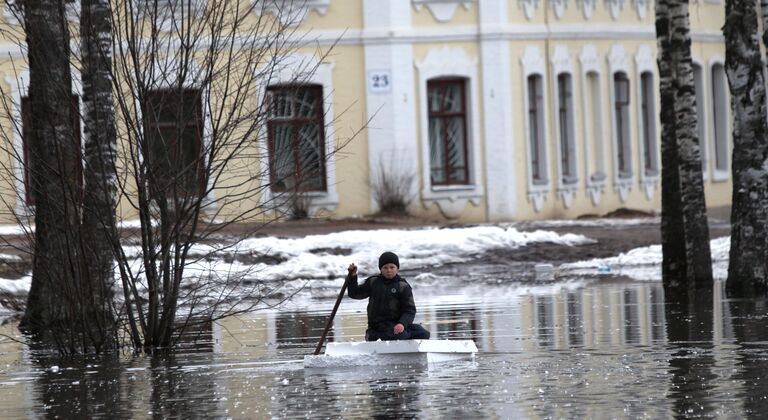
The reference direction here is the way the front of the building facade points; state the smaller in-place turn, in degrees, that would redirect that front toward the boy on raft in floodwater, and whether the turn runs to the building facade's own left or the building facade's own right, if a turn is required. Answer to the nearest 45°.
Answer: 0° — it already faces them

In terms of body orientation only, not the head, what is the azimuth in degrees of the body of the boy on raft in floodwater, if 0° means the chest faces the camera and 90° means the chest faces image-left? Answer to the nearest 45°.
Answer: approximately 0°

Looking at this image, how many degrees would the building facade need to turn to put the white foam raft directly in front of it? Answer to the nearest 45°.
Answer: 0° — it already faces it

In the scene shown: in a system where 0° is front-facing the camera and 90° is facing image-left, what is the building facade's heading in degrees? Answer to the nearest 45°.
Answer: approximately 0°

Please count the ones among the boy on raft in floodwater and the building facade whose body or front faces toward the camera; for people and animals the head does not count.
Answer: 2

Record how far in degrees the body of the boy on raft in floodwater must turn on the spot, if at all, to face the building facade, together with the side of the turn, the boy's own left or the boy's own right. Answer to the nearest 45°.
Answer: approximately 180°

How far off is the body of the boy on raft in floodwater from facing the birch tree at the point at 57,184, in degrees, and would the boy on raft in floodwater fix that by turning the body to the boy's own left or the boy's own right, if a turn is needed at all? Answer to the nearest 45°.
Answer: approximately 90° to the boy's own right
